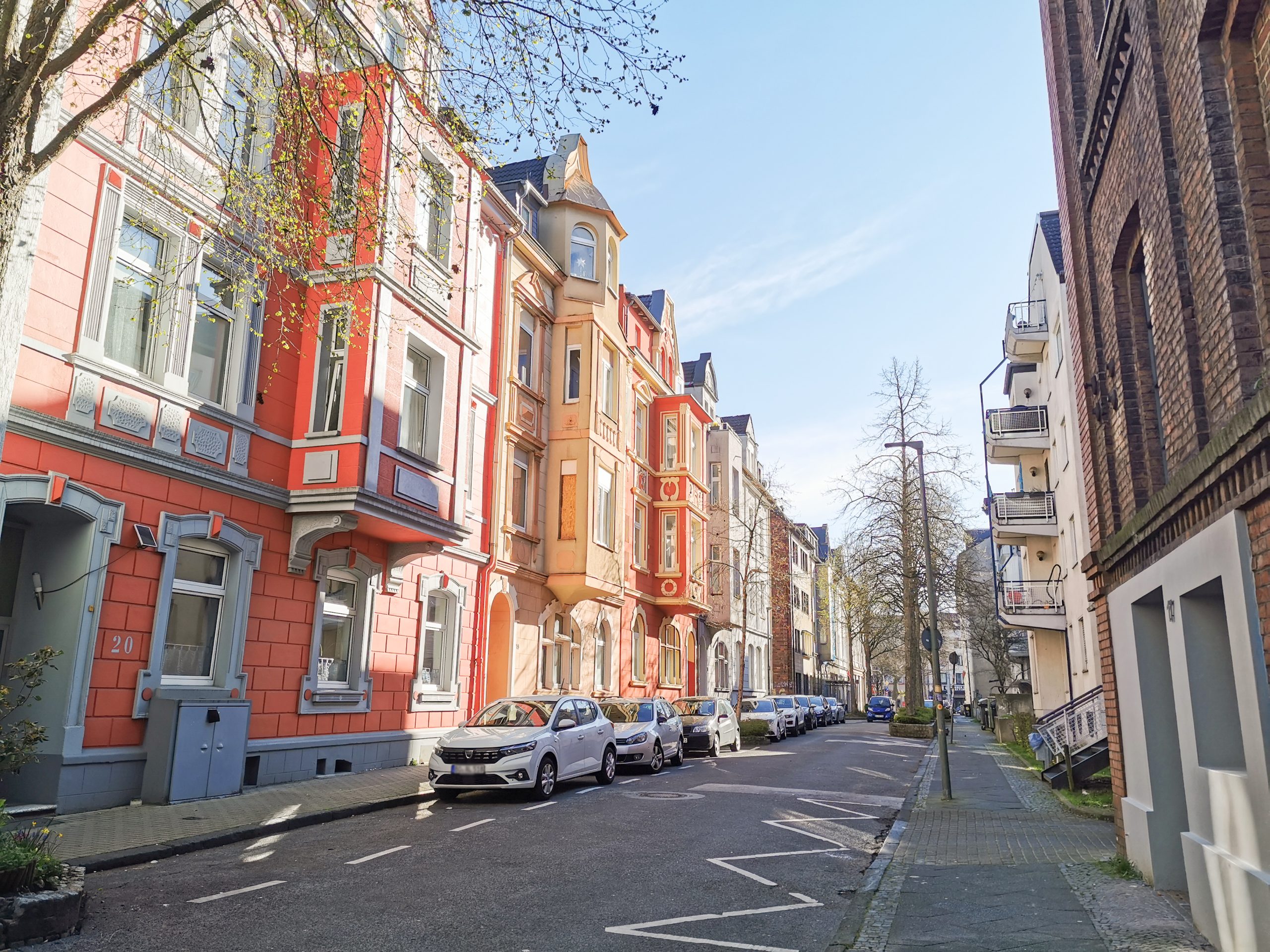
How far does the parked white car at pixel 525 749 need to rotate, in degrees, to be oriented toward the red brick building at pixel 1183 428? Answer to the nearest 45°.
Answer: approximately 90° to its left

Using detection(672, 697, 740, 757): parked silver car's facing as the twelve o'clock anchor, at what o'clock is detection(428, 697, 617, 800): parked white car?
detection(428, 697, 617, 800): parked white car is roughly at 11 o'clock from detection(672, 697, 740, 757): parked silver car.

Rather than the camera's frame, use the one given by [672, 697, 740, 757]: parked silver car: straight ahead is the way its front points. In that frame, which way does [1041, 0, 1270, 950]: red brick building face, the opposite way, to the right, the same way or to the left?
to the right

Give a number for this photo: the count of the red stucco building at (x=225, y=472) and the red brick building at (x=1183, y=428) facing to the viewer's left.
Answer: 1

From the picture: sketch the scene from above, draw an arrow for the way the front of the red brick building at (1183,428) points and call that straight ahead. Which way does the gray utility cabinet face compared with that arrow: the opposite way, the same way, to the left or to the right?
the opposite way

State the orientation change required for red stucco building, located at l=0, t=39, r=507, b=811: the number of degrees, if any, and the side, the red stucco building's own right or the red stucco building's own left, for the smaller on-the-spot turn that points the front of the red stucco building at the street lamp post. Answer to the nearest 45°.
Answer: approximately 45° to the red stucco building's own left

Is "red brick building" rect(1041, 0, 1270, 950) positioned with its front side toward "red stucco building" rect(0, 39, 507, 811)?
yes

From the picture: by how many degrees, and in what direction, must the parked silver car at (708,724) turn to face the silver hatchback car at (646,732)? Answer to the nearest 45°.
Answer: approximately 45° to its left

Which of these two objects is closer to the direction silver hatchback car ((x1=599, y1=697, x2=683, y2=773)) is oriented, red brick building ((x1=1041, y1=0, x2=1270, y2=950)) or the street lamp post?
the red brick building

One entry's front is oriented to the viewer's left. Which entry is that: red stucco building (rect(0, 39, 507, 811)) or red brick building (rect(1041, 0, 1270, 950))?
red brick building (rect(1041, 0, 1270, 950))

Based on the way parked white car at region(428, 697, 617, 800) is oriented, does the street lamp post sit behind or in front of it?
behind

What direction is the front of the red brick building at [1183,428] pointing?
to the viewer's left
